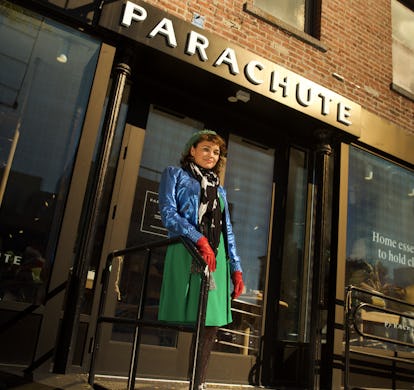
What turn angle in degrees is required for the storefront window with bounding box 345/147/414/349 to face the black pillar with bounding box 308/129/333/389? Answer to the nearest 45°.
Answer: approximately 90° to its right

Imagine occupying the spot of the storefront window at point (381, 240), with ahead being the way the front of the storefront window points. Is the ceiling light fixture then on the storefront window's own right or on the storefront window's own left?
on the storefront window's own right

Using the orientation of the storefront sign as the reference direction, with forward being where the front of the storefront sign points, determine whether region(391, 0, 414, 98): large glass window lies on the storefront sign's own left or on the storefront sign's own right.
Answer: on the storefront sign's own left

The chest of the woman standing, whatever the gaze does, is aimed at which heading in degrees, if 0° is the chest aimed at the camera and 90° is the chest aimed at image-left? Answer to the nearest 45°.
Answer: approximately 315°

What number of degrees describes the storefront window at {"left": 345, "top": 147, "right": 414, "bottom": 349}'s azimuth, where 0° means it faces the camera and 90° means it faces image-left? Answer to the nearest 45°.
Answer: approximately 315°

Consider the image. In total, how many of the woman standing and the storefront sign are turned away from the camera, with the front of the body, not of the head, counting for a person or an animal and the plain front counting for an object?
0

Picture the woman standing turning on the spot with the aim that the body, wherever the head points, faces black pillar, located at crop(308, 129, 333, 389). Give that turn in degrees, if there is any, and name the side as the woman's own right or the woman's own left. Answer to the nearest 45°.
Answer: approximately 90° to the woman's own left

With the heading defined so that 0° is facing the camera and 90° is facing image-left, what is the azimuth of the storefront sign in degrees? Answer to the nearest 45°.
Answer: approximately 315°

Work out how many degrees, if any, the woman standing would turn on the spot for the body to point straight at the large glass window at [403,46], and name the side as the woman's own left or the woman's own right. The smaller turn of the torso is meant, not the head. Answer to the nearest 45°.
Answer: approximately 90° to the woman's own left

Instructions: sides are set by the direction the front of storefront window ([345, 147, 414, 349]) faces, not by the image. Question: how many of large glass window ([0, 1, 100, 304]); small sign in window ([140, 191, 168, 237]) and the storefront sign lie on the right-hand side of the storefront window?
3

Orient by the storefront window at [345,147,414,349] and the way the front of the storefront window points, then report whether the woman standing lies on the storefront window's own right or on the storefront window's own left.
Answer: on the storefront window's own right
